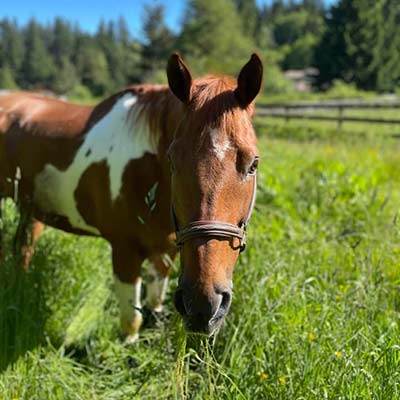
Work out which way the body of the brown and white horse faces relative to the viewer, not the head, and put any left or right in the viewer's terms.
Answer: facing the viewer and to the right of the viewer

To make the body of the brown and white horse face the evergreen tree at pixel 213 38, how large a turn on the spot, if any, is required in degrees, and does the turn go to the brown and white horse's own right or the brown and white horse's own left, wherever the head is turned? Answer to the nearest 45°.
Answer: approximately 135° to the brown and white horse's own left

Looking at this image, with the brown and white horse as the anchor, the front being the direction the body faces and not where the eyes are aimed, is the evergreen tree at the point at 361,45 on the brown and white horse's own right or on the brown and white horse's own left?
on the brown and white horse's own left
